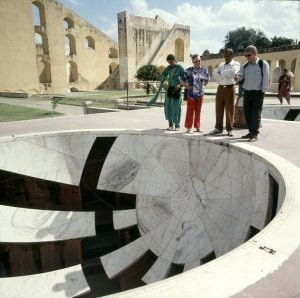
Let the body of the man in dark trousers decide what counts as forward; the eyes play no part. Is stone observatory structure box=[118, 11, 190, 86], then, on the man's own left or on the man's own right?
on the man's own right

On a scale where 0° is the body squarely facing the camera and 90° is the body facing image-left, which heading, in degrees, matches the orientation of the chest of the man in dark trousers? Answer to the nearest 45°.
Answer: approximately 45°

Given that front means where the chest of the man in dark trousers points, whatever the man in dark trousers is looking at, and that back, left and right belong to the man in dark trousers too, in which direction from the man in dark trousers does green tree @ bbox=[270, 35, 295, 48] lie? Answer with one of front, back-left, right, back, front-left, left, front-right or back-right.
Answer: back-right

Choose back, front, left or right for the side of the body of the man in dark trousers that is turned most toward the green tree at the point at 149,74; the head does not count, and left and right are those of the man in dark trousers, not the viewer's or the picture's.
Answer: right

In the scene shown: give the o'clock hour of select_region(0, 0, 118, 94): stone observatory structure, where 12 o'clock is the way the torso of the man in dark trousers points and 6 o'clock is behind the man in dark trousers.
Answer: The stone observatory structure is roughly at 3 o'clock from the man in dark trousers.
